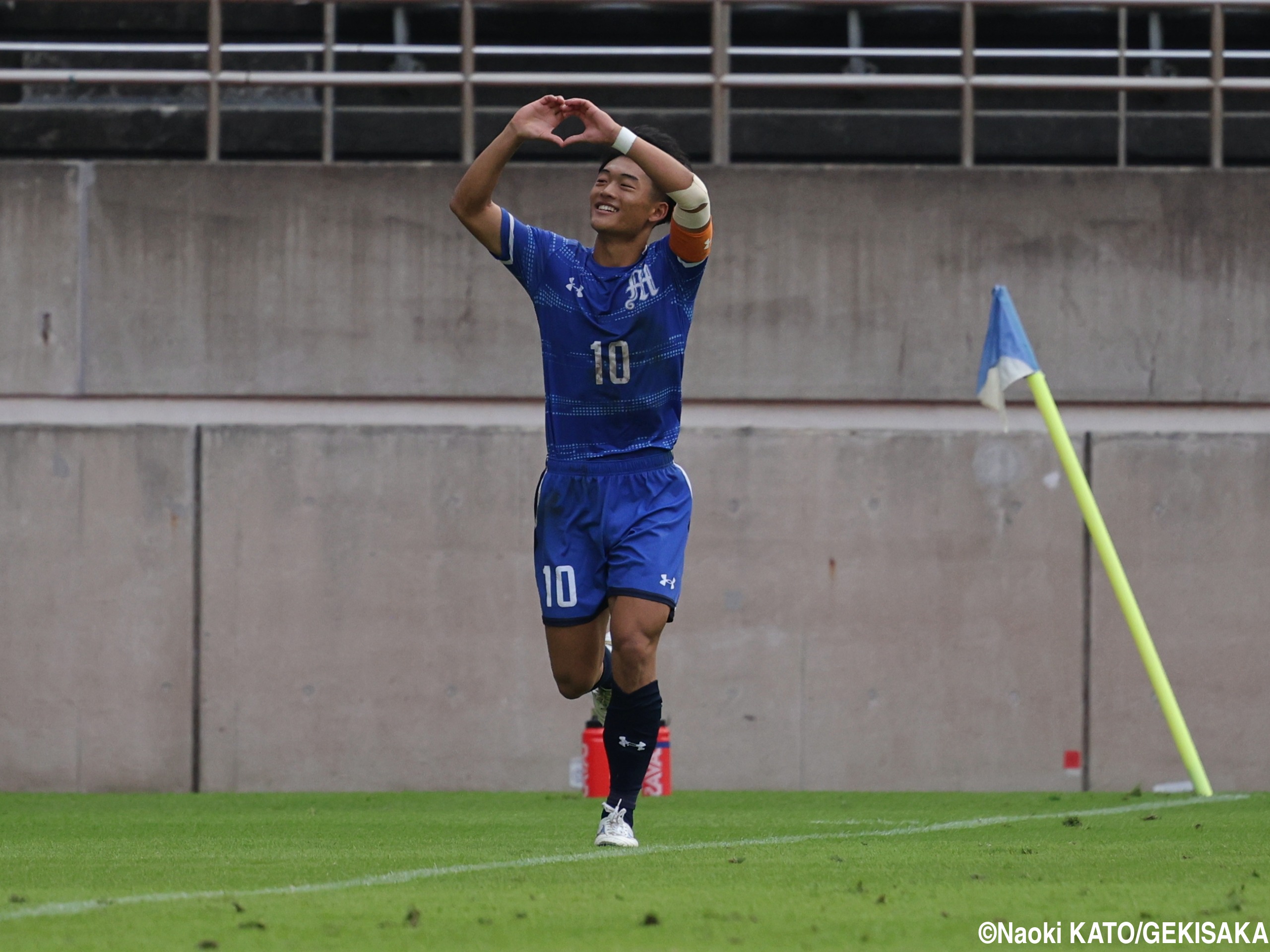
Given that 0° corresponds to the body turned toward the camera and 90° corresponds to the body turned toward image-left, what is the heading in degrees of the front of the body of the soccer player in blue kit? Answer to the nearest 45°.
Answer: approximately 0°

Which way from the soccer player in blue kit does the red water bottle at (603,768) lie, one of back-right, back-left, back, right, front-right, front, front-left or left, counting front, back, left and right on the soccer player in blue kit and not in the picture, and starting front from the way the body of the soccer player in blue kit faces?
back

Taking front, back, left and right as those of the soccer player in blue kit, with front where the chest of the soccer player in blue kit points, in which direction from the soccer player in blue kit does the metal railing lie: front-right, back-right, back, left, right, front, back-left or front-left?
back

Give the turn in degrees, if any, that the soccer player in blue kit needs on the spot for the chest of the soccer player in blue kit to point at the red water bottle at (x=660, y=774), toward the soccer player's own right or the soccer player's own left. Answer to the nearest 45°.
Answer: approximately 180°
